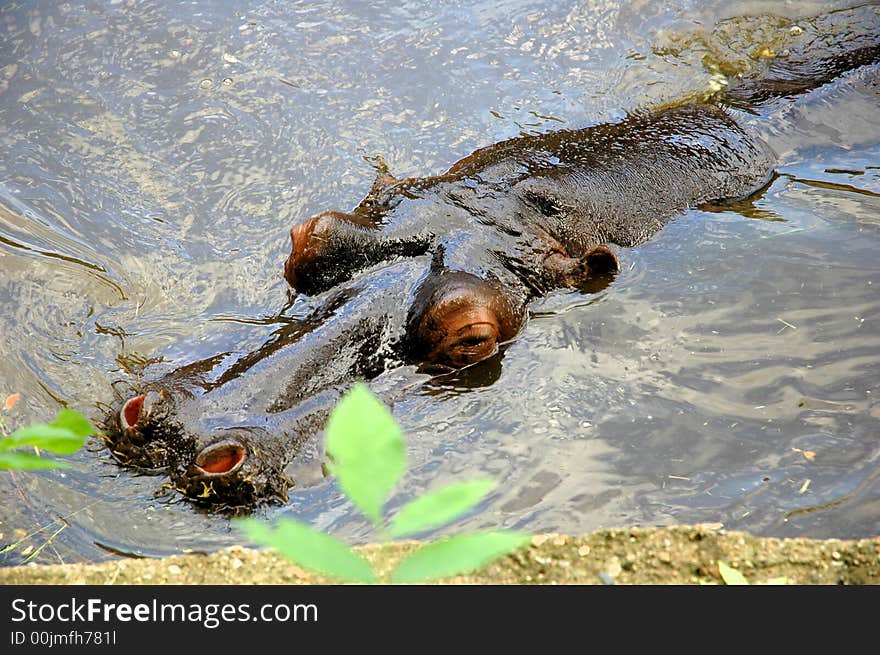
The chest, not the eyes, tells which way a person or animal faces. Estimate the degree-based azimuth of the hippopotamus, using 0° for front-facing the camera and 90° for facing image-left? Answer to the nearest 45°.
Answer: approximately 45°

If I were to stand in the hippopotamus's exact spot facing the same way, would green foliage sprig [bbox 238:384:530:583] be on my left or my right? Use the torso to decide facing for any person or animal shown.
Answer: on my left

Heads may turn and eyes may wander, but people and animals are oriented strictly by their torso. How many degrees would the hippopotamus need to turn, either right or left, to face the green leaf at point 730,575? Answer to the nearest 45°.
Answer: approximately 90° to its left

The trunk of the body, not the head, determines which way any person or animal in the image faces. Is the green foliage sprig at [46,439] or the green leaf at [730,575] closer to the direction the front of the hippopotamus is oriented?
the green foliage sprig
